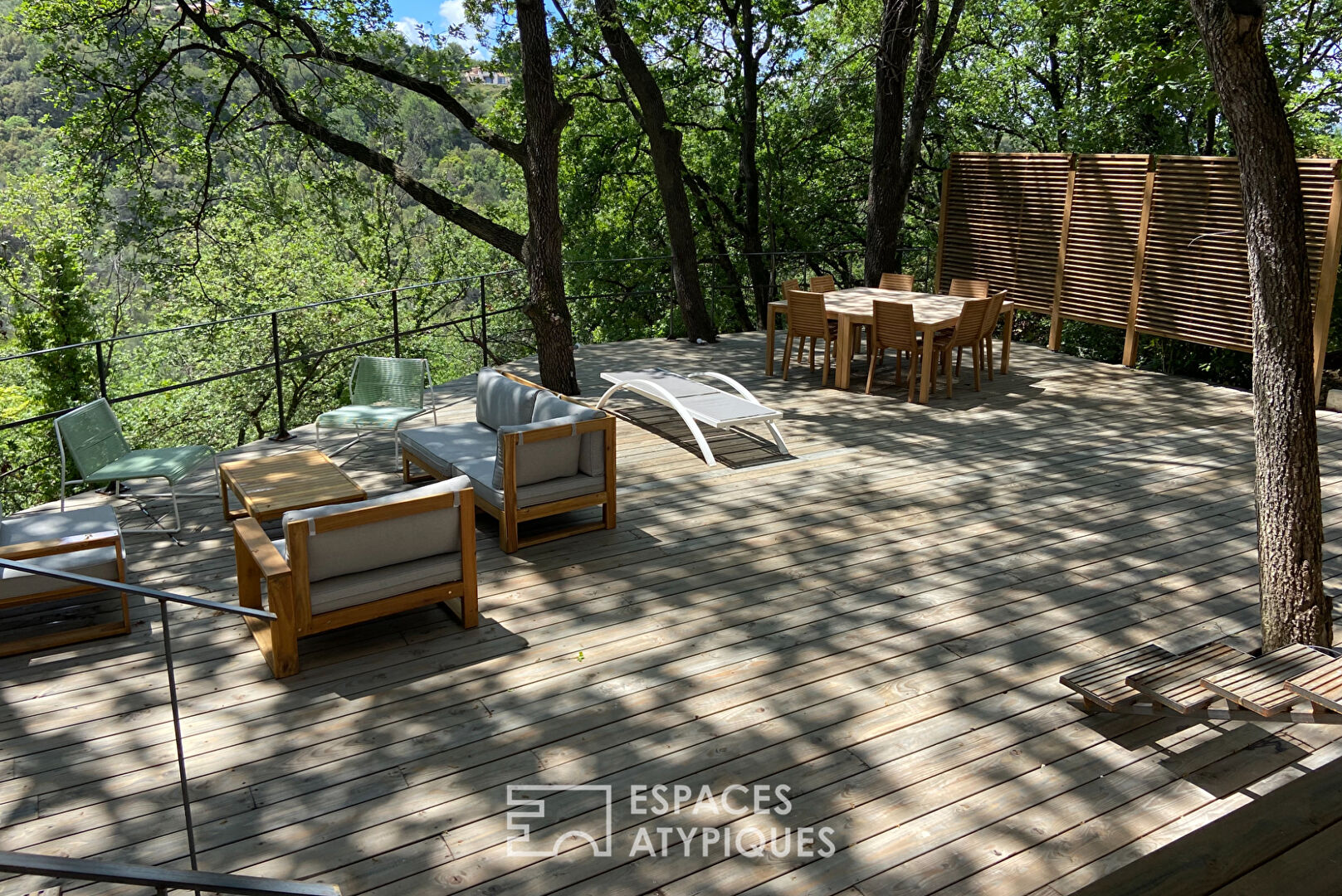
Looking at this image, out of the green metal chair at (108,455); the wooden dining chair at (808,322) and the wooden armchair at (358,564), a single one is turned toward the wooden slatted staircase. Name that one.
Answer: the green metal chair

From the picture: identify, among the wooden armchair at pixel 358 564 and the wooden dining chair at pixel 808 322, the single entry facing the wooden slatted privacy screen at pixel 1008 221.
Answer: the wooden dining chair

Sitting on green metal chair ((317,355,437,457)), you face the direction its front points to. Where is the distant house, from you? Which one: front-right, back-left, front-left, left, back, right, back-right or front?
back-right

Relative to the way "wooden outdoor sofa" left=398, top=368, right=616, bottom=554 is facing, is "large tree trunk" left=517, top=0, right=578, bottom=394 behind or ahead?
behind

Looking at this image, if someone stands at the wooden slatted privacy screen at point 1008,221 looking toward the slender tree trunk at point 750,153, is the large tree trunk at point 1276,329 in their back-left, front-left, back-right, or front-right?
back-left

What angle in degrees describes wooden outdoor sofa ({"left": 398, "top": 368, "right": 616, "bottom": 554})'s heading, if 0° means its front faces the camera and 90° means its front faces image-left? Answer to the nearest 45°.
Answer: approximately 45°

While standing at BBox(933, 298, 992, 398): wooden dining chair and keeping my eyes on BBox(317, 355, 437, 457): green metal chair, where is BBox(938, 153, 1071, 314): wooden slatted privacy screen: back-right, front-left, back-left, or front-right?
back-right

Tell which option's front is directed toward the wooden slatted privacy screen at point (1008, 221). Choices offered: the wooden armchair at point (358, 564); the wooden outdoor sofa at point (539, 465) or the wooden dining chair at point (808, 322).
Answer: the wooden dining chair

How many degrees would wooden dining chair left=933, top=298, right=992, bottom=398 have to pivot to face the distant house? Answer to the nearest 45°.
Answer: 0° — it already faces it

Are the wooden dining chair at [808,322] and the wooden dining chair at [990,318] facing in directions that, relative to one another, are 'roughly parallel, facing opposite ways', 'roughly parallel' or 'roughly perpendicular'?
roughly perpendicular

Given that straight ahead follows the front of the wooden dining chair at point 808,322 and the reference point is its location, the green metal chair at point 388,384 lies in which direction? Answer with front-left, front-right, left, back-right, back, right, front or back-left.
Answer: back

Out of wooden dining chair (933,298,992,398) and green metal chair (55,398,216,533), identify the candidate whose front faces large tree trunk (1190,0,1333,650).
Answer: the green metal chair

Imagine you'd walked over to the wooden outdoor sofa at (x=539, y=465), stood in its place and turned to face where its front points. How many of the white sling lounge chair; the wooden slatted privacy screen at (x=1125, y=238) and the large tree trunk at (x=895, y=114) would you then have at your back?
3

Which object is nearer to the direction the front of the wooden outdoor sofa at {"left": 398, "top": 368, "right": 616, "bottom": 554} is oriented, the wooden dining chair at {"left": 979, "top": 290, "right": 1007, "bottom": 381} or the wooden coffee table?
the wooden coffee table

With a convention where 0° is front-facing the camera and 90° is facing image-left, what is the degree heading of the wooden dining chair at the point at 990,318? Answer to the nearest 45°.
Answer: approximately 135°
